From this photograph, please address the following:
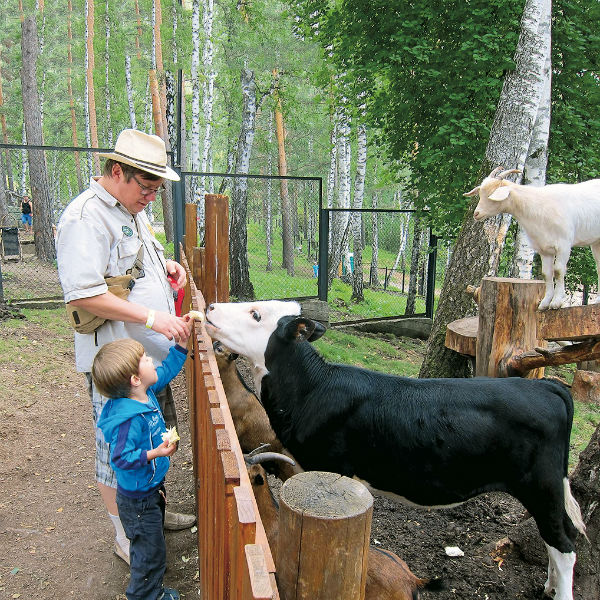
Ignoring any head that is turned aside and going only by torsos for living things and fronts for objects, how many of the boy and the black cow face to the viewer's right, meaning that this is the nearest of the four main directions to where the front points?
1

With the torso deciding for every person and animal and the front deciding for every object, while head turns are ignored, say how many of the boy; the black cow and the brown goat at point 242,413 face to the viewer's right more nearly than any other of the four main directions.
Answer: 1

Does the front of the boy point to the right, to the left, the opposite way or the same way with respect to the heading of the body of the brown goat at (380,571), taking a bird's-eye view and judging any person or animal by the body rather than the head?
the opposite way

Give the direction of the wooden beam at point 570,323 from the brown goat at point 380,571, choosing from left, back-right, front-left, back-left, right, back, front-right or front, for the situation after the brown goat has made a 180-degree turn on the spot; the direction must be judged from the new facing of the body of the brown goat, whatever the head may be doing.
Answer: front-left

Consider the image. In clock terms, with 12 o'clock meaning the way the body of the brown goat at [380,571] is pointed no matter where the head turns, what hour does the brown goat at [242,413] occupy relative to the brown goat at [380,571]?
the brown goat at [242,413] is roughly at 2 o'clock from the brown goat at [380,571].

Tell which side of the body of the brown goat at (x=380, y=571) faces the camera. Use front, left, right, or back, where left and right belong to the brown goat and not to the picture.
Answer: left

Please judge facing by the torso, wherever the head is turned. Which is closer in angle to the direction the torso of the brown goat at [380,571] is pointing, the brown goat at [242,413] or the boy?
the boy

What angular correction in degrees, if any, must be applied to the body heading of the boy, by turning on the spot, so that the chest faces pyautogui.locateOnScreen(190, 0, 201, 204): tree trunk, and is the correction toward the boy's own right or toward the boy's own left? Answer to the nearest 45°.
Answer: approximately 90° to the boy's own left

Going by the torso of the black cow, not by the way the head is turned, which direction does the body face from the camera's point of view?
to the viewer's left

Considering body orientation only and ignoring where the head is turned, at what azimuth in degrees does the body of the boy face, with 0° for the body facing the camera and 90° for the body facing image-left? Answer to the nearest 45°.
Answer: approximately 270°

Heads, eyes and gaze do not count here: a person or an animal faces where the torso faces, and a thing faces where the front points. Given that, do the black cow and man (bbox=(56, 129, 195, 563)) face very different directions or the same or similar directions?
very different directions

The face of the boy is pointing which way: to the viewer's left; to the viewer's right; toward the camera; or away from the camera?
to the viewer's right

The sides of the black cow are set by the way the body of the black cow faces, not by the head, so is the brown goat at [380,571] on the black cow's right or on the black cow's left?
on the black cow's left

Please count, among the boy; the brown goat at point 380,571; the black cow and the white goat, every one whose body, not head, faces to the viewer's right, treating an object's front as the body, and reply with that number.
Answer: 1

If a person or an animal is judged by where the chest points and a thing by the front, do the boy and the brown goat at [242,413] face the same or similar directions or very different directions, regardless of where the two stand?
very different directions

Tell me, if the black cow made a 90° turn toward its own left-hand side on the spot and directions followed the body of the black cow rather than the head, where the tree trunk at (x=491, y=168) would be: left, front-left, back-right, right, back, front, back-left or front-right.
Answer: back

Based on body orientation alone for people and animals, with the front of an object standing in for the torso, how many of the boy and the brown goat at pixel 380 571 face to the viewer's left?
1
